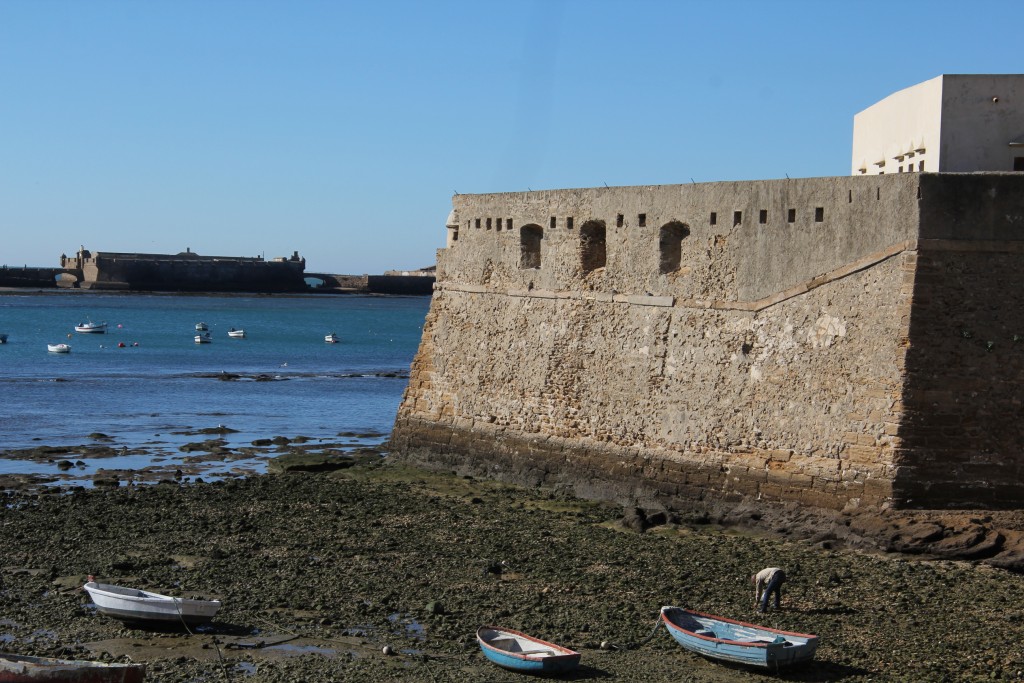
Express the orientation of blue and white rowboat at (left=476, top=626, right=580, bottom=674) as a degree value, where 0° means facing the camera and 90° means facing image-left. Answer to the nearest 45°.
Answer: approximately 135°

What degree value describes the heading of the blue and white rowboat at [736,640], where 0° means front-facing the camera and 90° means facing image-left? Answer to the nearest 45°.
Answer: approximately 135°

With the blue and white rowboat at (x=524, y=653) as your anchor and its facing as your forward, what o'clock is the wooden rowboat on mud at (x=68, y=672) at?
The wooden rowboat on mud is roughly at 10 o'clock from the blue and white rowboat.
